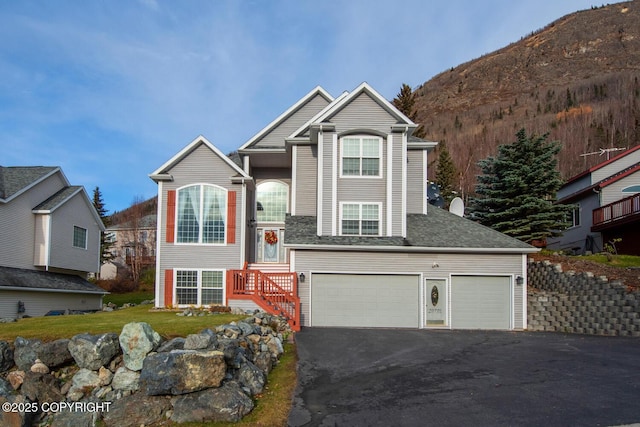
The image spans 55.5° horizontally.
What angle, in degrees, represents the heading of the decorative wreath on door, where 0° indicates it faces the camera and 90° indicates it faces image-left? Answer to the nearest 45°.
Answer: approximately 0°

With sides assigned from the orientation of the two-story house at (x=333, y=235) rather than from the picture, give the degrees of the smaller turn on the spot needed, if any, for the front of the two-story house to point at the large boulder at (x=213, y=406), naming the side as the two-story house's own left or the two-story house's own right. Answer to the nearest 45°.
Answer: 0° — it already faces it

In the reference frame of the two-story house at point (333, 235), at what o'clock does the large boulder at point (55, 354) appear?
The large boulder is roughly at 1 o'clock from the two-story house.

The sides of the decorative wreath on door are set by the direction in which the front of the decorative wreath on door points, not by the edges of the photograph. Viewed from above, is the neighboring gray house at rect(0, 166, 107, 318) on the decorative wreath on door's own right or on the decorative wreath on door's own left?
on the decorative wreath on door's own right

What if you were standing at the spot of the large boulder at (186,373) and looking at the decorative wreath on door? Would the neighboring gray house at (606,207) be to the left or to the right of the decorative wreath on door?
right

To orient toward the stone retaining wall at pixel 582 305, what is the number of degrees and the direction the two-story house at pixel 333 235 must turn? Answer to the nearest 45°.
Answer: approximately 90° to its left

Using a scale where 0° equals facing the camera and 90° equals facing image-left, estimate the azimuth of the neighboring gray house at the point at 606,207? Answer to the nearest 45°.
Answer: approximately 45°
